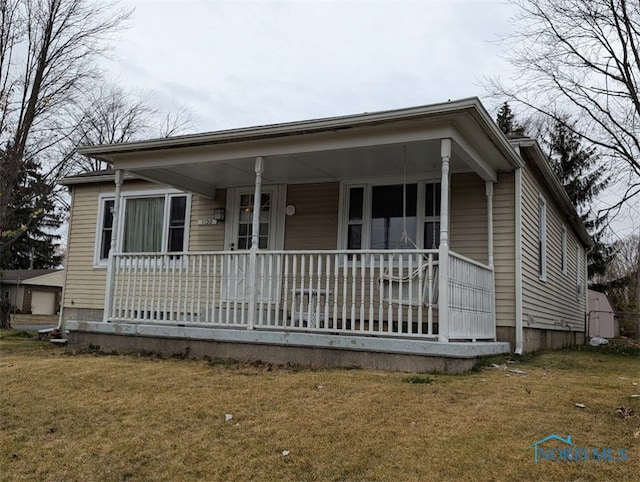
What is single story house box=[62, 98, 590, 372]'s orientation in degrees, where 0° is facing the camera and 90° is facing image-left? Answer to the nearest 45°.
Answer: approximately 45°

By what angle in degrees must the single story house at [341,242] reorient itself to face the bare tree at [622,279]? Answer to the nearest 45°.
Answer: approximately 180°

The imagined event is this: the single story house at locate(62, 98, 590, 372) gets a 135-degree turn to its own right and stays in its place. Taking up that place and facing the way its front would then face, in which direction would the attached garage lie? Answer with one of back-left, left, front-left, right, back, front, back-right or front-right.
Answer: front-left

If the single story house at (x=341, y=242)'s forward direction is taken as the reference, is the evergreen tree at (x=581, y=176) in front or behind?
behind
